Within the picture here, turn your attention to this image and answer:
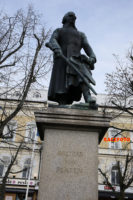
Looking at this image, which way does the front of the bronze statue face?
toward the camera
